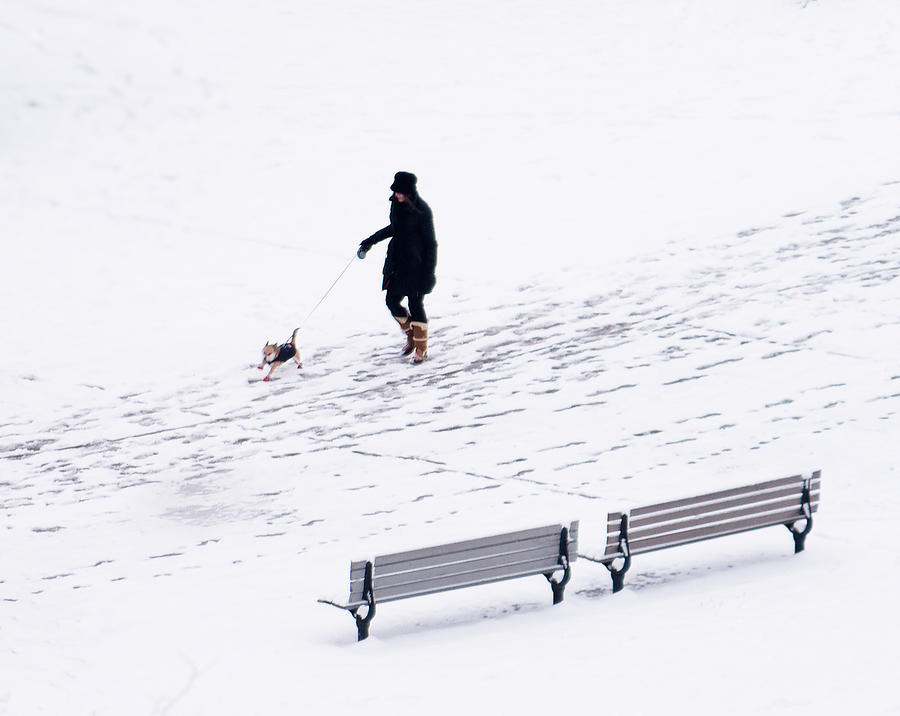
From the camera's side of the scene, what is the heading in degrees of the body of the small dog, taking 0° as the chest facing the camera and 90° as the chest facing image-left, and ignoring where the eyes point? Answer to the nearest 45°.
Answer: approximately 45°

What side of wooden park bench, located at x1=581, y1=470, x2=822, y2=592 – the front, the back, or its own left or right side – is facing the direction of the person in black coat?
front

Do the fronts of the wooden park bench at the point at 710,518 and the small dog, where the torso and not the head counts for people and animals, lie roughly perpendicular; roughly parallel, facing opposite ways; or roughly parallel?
roughly perpendicular

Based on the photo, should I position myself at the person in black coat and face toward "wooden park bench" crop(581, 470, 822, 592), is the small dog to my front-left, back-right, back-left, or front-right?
back-right

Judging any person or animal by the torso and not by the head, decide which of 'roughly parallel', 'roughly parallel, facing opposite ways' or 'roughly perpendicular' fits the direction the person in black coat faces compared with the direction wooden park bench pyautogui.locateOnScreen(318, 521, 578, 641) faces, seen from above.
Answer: roughly perpendicular

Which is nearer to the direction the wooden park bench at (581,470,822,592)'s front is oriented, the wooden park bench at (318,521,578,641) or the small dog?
the small dog

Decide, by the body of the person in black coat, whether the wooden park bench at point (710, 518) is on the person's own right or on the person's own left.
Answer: on the person's own left

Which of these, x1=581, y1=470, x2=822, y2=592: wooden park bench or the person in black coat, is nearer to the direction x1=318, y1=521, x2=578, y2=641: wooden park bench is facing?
the person in black coat

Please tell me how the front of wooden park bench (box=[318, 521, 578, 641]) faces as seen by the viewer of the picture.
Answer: facing away from the viewer and to the left of the viewer

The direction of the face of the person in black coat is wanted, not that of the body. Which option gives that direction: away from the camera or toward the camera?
toward the camera

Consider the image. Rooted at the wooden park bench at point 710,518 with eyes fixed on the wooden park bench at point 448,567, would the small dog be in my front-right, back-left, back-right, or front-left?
front-right
